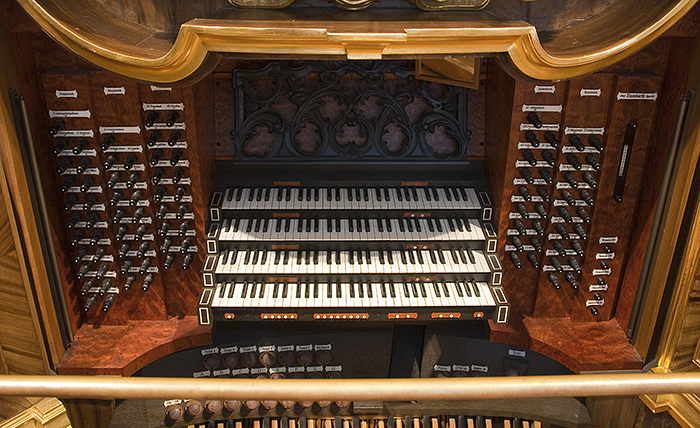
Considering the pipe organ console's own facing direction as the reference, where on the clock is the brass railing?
The brass railing is roughly at 12 o'clock from the pipe organ console.

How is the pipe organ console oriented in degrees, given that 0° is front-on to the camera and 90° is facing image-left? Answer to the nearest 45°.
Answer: approximately 0°
